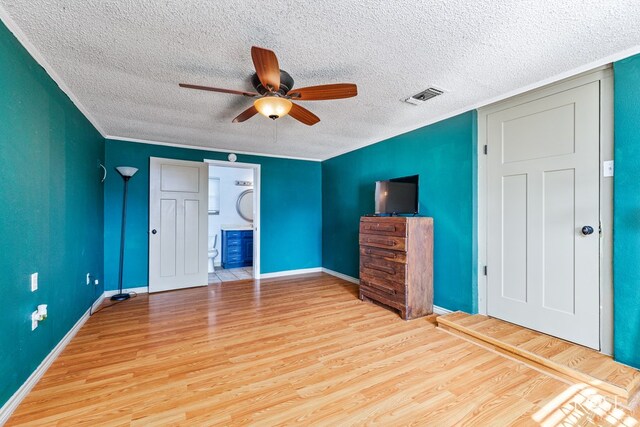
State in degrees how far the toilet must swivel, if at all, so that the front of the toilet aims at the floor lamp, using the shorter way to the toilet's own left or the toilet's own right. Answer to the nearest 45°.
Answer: approximately 45° to the toilet's own right

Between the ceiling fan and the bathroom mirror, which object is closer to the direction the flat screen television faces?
the ceiling fan

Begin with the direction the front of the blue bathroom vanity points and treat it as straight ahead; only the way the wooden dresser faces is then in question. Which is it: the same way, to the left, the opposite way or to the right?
to the right

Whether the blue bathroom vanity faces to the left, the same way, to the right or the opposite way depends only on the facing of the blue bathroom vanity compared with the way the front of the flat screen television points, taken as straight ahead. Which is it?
to the left

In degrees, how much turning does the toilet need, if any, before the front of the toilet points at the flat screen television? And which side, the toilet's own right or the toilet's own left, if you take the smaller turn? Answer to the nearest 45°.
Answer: approximately 45° to the toilet's own left

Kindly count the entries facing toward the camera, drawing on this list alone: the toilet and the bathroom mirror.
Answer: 2

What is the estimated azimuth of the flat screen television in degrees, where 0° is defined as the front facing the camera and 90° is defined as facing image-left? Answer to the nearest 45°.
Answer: approximately 45°
